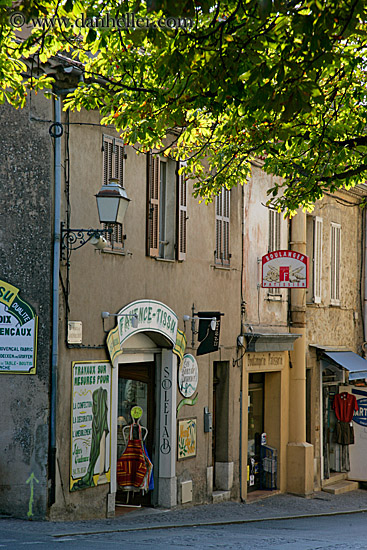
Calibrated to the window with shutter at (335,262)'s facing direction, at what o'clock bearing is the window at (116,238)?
The window is roughly at 2 o'clock from the window with shutter.

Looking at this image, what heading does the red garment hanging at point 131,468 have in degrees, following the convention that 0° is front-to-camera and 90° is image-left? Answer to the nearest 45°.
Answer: approximately 0°

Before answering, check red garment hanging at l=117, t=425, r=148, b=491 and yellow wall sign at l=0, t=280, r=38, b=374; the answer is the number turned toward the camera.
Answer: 2

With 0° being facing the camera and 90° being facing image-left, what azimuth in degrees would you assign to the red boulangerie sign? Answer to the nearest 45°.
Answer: approximately 0°

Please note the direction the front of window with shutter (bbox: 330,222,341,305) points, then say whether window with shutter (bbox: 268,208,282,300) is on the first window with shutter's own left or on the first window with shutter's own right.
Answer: on the first window with shutter's own right

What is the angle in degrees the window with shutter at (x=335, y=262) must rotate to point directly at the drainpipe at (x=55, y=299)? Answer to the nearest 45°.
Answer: approximately 45° to its right
